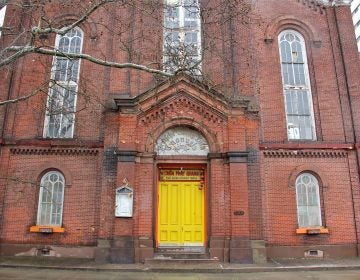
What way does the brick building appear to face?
toward the camera
